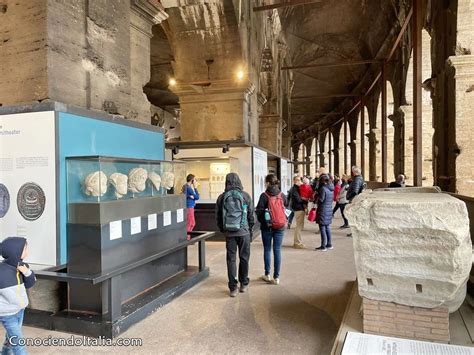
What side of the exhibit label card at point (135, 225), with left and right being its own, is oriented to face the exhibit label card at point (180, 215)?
left

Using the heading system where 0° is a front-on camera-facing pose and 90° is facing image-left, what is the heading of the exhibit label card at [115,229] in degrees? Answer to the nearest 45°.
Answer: approximately 315°

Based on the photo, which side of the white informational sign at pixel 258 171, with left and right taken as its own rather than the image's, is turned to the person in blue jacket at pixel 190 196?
right

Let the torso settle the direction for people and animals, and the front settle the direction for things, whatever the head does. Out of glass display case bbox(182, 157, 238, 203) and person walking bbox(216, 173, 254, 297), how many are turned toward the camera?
1

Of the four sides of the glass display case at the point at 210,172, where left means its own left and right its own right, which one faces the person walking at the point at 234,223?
front

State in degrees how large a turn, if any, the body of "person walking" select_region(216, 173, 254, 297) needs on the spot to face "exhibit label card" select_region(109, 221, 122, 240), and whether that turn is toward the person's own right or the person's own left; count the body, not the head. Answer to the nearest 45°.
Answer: approximately 135° to the person's own left

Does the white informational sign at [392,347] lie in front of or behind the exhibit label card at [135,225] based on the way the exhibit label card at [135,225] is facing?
in front

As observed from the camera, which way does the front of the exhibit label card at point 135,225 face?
facing the viewer and to the right of the viewer

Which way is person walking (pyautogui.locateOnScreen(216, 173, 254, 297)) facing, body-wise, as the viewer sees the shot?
away from the camera

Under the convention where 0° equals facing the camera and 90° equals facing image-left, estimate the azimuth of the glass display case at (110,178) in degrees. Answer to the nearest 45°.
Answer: approximately 315°

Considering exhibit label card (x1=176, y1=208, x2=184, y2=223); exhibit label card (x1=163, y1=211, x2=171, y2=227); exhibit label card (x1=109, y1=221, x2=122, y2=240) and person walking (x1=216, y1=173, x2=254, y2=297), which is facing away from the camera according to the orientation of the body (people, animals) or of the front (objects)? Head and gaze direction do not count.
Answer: the person walking

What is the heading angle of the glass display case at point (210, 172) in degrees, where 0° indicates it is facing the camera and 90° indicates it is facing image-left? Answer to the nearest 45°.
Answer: approximately 0°

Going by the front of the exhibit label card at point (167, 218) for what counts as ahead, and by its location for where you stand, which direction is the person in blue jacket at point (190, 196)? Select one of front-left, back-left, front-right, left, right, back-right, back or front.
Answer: back-left
